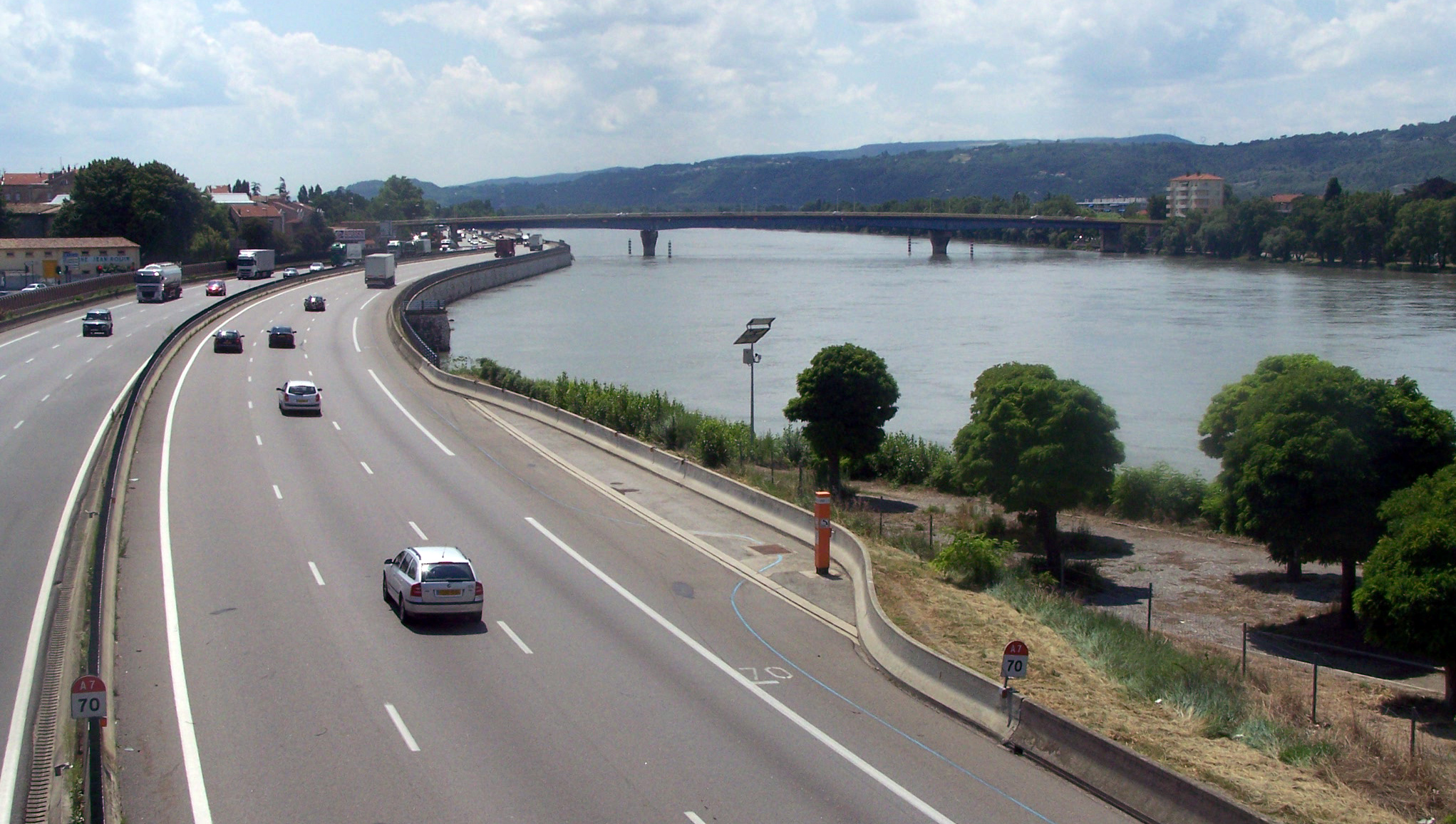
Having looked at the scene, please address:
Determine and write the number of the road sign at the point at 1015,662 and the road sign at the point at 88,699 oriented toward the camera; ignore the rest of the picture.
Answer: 2

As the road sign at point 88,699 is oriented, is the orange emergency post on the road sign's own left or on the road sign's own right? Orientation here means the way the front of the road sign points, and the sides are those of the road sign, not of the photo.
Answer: on the road sign's own left

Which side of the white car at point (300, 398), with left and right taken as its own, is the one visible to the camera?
back

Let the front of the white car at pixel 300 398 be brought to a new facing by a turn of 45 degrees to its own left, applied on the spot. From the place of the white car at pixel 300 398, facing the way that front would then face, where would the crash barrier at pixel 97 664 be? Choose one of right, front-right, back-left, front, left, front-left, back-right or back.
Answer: back-left

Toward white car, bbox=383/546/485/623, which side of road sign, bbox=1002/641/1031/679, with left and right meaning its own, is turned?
right

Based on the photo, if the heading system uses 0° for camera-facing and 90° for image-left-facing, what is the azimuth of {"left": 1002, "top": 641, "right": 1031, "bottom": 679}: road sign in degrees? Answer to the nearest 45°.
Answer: approximately 0°

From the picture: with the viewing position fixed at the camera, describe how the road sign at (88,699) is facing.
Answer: facing the viewer

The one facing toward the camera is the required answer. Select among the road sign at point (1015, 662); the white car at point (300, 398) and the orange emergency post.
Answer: the road sign

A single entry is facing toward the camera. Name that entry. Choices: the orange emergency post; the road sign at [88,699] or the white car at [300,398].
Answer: the road sign
